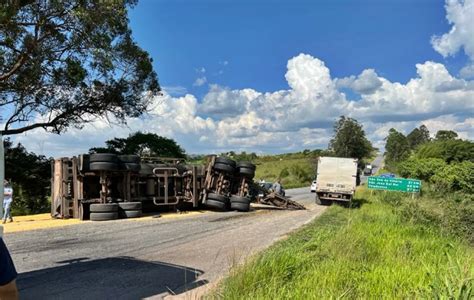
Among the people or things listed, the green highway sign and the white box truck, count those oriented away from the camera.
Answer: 1

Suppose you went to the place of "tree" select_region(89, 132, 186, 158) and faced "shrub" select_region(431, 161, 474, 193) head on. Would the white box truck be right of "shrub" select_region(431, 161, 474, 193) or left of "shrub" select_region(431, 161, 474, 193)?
right

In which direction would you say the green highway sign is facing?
toward the camera

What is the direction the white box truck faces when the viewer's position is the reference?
facing away from the viewer

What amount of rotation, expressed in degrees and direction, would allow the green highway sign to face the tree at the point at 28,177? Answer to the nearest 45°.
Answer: approximately 45° to its right

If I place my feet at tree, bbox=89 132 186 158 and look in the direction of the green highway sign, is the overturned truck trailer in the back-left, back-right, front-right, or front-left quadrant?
front-right

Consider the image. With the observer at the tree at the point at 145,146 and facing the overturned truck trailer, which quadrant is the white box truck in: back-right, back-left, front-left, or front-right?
front-left

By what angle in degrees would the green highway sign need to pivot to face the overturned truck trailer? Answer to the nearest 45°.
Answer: approximately 45° to its right

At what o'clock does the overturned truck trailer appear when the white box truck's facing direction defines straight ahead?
The overturned truck trailer is roughly at 7 o'clock from the white box truck.
